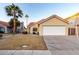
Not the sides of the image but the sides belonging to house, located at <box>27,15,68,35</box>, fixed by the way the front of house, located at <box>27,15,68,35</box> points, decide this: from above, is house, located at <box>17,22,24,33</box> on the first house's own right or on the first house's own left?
on the first house's own right

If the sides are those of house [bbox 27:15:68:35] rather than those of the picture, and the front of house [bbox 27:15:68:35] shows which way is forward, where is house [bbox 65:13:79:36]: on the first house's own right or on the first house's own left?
on the first house's own left

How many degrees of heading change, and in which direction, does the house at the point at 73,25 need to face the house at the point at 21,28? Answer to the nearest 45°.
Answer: approximately 45° to its right

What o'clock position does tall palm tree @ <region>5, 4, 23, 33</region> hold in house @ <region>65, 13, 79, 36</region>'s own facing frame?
The tall palm tree is roughly at 2 o'clock from the house.

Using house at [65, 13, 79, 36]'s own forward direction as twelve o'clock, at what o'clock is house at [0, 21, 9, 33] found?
house at [0, 21, 9, 33] is roughly at 2 o'clock from house at [65, 13, 79, 36].

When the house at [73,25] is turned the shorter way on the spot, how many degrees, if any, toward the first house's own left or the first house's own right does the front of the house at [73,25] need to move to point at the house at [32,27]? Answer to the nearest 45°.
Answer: approximately 45° to the first house's own right

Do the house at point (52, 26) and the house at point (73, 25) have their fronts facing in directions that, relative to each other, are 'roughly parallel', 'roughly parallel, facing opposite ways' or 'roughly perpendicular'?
roughly parallel

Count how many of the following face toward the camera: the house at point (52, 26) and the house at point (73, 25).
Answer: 2

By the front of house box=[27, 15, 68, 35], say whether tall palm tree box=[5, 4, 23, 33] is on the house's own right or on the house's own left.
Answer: on the house's own right

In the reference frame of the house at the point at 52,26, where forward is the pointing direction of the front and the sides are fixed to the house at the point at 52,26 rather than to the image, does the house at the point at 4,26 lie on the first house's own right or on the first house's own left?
on the first house's own right

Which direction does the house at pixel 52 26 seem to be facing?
toward the camera
